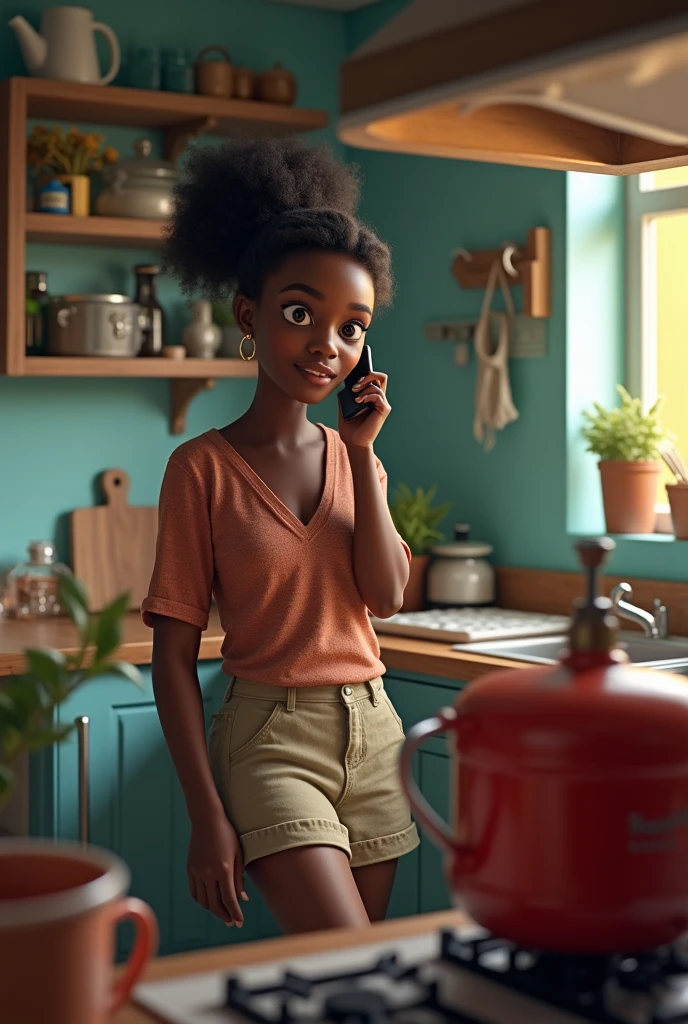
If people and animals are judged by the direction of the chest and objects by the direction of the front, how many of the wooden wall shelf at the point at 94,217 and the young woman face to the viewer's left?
0

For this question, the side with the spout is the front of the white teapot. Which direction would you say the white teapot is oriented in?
to the viewer's left

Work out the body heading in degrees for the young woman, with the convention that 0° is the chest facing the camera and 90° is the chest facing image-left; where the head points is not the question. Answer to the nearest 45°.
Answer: approximately 315°

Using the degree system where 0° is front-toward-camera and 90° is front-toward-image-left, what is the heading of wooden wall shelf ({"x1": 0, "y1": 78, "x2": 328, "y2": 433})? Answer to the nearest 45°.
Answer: approximately 315°

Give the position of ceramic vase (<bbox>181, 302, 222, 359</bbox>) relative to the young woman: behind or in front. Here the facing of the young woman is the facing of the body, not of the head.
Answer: behind

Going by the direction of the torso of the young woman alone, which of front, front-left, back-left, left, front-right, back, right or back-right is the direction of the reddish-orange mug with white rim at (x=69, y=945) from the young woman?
front-right

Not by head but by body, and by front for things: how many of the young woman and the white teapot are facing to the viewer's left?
1

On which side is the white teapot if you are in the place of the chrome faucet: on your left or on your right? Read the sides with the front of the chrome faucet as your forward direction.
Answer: on your right

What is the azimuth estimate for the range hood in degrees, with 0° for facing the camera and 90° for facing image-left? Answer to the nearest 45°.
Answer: approximately 45°
